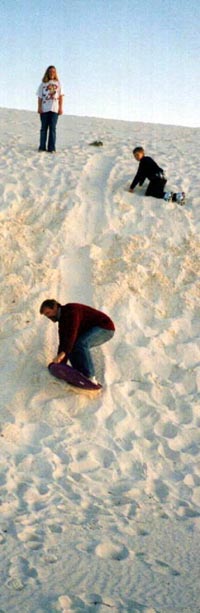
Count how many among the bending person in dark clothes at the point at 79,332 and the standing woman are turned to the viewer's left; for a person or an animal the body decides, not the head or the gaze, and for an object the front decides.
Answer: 1

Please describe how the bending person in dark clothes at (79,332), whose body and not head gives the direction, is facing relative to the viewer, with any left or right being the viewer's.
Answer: facing to the left of the viewer

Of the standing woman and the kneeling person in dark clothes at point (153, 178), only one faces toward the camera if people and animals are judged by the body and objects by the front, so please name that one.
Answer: the standing woman

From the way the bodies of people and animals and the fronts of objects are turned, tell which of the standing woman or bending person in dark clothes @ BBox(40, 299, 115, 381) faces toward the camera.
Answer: the standing woman

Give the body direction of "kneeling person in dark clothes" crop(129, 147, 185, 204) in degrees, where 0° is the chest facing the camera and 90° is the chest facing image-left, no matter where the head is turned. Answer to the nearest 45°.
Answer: approximately 90°

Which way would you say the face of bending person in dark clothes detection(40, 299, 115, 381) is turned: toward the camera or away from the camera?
toward the camera

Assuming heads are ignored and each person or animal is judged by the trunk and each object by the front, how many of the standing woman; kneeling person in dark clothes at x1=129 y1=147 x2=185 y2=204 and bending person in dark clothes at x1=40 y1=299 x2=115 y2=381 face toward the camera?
1

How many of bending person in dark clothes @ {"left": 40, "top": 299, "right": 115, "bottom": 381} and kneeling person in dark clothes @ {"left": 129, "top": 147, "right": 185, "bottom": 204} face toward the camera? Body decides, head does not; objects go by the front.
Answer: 0

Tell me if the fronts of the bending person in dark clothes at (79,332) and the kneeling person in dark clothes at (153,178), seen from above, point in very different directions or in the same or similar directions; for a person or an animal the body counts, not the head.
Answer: same or similar directions

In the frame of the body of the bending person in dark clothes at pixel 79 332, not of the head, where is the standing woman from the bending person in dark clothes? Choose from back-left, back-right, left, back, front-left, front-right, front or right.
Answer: right

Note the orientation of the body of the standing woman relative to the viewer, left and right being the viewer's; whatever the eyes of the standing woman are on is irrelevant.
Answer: facing the viewer

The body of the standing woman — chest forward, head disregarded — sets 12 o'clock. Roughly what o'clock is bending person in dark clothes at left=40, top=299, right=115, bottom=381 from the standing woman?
The bending person in dark clothes is roughly at 12 o'clock from the standing woman.

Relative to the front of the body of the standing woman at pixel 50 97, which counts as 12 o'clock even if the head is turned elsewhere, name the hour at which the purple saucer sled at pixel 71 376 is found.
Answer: The purple saucer sled is roughly at 12 o'clock from the standing woman.

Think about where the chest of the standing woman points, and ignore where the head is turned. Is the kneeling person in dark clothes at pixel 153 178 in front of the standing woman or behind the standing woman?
in front

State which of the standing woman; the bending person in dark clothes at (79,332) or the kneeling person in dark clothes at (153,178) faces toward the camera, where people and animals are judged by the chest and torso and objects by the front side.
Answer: the standing woman

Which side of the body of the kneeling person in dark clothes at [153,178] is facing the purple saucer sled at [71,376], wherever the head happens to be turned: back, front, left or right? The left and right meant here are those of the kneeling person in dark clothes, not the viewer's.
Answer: left
